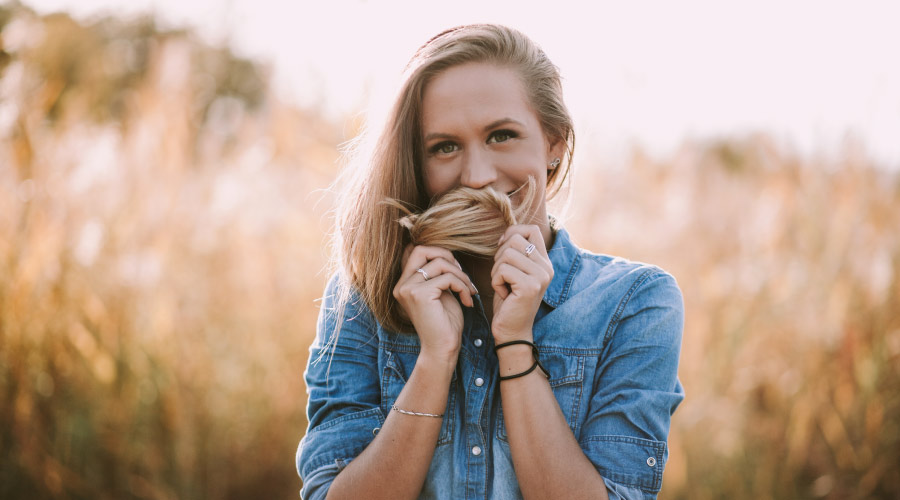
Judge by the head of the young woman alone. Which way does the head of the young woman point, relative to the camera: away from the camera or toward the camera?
toward the camera

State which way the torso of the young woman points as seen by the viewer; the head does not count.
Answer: toward the camera
